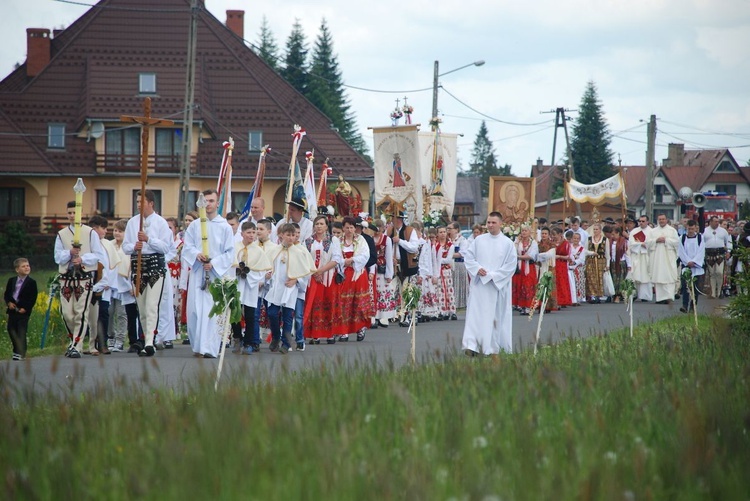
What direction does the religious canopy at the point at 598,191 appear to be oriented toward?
toward the camera

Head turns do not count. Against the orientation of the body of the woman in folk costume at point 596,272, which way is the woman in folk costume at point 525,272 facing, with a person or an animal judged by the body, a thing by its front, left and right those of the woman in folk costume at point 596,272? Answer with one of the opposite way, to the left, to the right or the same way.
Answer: the same way

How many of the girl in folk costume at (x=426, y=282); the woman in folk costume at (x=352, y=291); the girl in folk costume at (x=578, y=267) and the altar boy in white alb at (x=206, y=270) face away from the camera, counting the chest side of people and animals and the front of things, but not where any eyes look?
0

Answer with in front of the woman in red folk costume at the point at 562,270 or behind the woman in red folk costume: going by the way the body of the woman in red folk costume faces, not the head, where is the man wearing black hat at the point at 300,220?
in front

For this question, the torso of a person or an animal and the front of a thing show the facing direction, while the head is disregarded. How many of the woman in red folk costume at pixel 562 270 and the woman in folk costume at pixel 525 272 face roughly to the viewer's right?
0

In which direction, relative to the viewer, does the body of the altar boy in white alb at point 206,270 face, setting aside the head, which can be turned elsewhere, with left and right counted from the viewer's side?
facing the viewer and to the left of the viewer

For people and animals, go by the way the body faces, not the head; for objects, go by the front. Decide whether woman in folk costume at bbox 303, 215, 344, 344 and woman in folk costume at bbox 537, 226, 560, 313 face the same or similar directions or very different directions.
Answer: same or similar directions

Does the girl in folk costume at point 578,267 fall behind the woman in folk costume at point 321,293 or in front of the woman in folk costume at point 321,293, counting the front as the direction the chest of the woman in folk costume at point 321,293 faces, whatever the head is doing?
behind

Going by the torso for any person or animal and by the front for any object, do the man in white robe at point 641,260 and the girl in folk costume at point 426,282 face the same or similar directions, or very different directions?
same or similar directions
